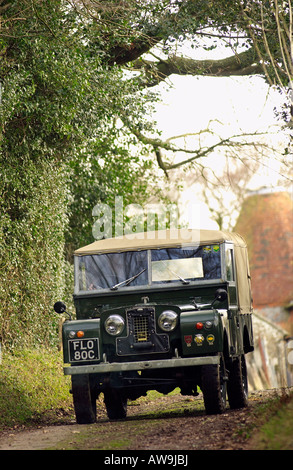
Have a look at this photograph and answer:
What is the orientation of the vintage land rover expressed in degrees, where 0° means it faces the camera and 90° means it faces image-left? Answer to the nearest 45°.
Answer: approximately 0°
